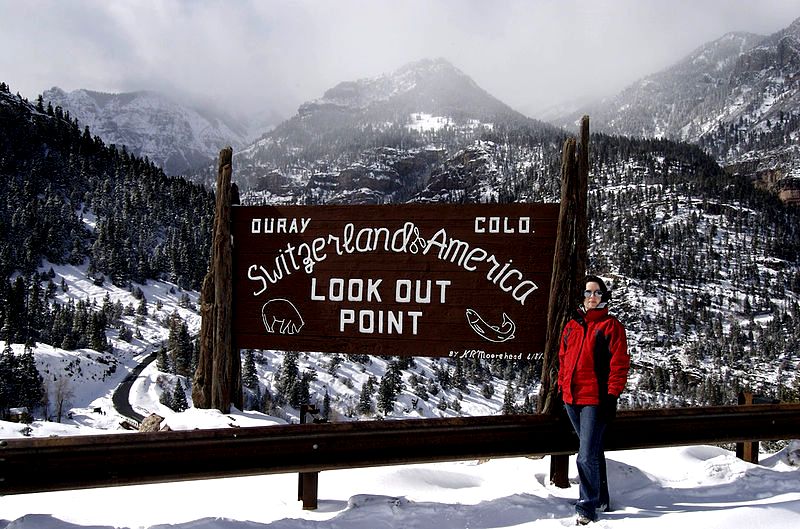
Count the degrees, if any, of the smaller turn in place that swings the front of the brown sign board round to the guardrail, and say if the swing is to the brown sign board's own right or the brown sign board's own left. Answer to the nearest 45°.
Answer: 0° — it already faces it

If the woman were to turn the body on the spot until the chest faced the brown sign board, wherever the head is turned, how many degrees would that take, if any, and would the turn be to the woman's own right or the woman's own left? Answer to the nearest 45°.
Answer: approximately 90° to the woman's own right

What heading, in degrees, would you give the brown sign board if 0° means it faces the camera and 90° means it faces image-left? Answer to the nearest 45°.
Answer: approximately 0°

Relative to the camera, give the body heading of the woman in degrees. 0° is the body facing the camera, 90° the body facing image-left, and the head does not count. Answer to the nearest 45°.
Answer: approximately 45°

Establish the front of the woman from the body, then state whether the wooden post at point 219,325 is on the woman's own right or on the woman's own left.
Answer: on the woman's own right
